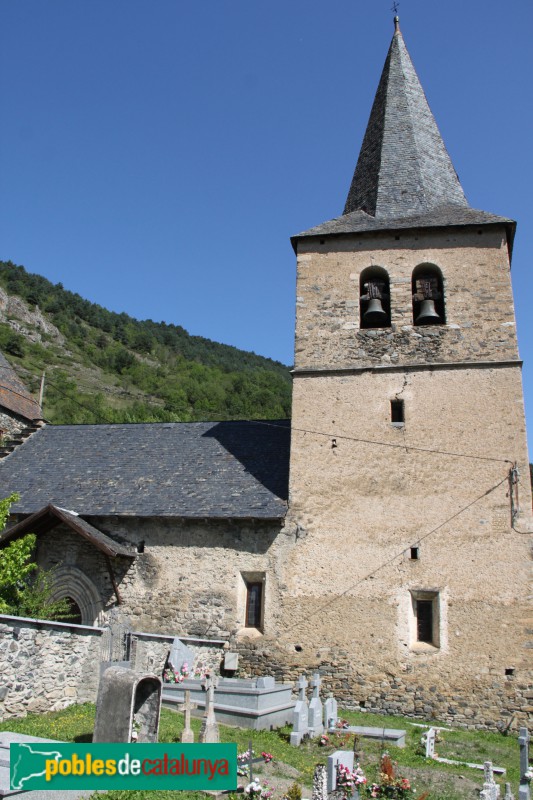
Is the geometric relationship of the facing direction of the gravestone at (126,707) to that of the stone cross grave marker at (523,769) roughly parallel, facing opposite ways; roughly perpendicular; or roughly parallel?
roughly parallel

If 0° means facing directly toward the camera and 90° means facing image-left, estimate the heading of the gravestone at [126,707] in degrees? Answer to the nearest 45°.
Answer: approximately 315°

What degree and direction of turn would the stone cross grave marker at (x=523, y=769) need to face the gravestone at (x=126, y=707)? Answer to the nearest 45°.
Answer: approximately 135° to its right

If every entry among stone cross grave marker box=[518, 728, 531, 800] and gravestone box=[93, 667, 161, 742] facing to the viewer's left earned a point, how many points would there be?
0

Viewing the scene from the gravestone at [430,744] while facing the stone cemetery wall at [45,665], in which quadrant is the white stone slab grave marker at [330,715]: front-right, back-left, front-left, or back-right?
front-right

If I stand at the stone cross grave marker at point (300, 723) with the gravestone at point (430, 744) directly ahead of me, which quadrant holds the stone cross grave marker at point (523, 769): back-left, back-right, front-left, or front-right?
front-right

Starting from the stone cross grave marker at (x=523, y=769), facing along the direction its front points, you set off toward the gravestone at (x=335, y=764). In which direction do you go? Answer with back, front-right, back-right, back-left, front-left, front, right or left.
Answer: back-right

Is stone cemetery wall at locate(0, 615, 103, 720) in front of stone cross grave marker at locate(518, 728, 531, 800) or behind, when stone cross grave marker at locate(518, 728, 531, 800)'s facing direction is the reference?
behind

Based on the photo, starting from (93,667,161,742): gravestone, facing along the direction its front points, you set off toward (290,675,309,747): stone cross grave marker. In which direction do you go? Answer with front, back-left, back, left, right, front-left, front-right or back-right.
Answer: left
